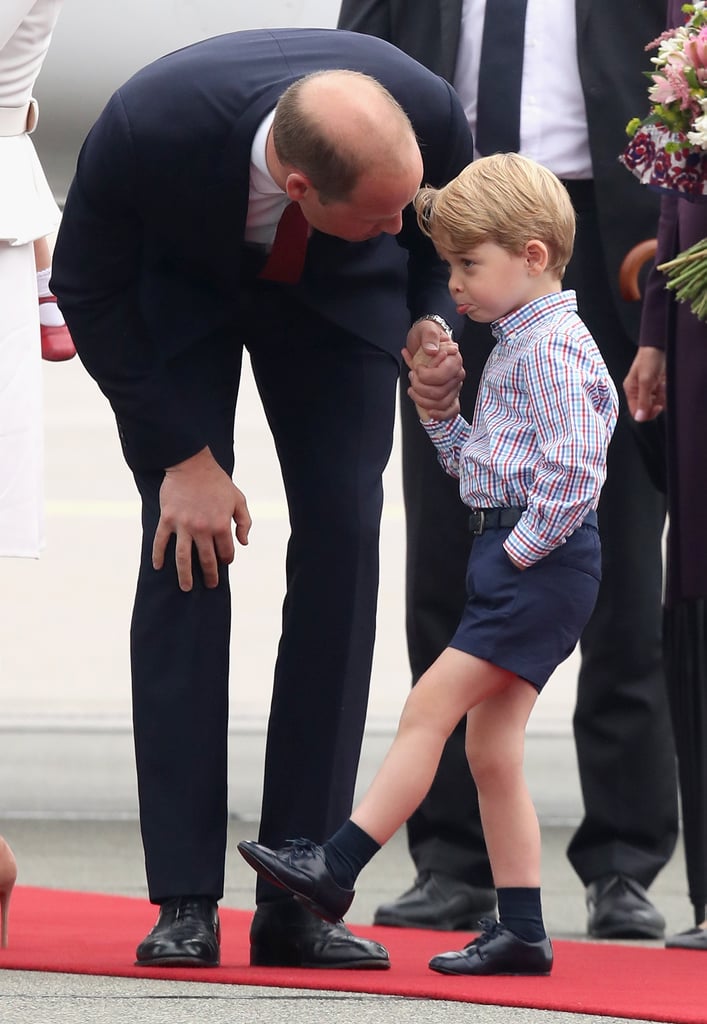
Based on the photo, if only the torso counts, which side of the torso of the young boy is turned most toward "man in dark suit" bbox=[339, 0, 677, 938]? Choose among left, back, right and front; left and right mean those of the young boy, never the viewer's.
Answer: right

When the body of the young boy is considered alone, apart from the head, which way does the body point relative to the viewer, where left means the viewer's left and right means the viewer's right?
facing to the left of the viewer

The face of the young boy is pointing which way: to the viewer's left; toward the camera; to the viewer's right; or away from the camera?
to the viewer's left

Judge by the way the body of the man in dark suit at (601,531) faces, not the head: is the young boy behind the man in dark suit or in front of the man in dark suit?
in front

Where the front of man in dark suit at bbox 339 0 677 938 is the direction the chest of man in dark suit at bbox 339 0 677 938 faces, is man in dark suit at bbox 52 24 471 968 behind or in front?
in front

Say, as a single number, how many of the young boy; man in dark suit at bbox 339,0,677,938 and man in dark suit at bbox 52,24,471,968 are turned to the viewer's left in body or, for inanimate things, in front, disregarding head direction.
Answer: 1

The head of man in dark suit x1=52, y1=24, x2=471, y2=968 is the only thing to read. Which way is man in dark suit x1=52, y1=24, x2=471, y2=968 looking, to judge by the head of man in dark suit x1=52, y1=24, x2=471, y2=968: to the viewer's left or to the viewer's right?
to the viewer's right
